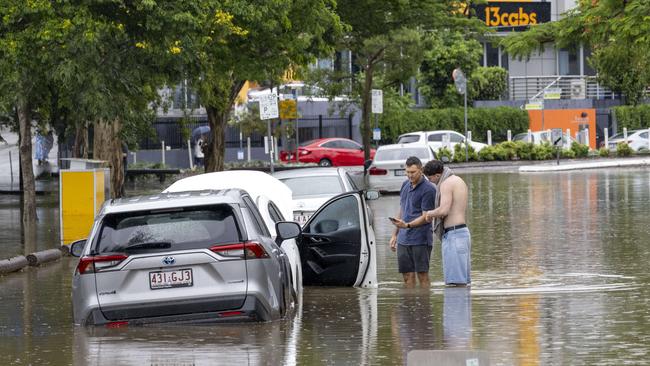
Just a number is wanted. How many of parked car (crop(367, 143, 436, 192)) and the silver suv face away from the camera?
2

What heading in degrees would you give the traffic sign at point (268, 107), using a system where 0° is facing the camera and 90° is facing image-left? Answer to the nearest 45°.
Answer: approximately 0°

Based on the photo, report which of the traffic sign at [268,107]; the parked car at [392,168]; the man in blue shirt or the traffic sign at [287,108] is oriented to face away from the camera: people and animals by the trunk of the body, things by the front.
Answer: the parked car

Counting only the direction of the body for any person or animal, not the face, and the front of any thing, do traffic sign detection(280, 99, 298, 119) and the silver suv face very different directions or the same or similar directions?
very different directions

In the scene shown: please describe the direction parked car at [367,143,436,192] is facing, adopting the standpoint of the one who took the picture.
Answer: facing away from the viewer

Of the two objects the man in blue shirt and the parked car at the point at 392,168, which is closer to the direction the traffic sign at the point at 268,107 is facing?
the man in blue shirt

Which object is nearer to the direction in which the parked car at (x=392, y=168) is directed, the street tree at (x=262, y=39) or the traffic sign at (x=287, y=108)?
the traffic sign

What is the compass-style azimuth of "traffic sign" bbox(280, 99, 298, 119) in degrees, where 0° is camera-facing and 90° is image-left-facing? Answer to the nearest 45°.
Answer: approximately 0°

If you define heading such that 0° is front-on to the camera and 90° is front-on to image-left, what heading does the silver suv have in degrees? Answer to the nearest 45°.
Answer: approximately 180°

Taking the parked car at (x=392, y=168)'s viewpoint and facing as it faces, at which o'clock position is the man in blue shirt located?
The man in blue shirt is roughly at 6 o'clock from the parked car.

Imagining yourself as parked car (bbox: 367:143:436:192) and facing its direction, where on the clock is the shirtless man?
The shirtless man is roughly at 6 o'clock from the parked car.
